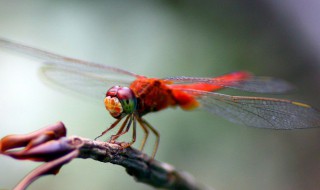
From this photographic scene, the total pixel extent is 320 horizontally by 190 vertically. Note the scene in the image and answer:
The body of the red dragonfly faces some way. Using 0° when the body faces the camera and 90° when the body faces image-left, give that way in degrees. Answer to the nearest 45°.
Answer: approximately 45°
